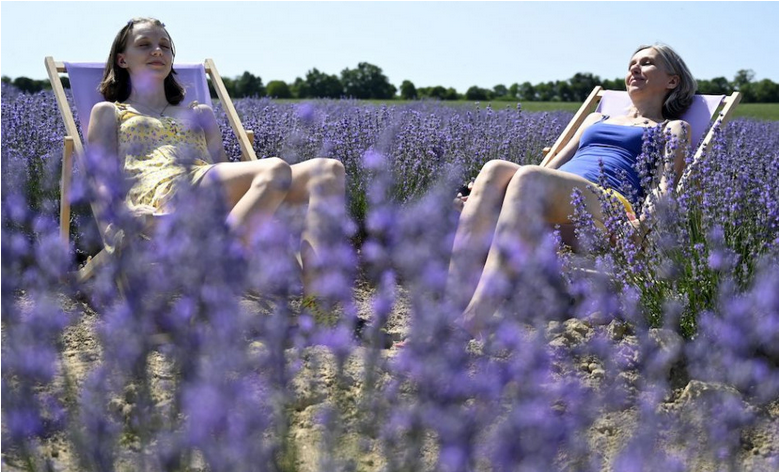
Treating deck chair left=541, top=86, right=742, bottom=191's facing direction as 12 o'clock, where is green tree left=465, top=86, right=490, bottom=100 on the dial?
The green tree is roughly at 4 o'clock from the deck chair.

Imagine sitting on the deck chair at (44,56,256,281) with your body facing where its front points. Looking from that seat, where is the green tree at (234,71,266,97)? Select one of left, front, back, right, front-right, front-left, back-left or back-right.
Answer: back-left

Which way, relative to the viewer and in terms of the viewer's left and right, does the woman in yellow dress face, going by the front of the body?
facing the viewer and to the right of the viewer

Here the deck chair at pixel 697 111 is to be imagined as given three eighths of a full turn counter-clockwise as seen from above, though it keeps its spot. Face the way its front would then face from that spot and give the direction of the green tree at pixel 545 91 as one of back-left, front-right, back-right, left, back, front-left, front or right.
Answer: left

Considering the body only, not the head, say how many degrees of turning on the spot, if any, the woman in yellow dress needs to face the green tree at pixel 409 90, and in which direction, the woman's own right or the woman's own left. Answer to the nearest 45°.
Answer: approximately 135° to the woman's own left

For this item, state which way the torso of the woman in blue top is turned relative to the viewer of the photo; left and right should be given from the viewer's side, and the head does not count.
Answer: facing the viewer and to the left of the viewer

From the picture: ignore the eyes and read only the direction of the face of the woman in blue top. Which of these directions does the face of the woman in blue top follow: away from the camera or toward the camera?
toward the camera

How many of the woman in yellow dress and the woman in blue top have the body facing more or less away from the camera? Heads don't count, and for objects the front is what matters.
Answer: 0

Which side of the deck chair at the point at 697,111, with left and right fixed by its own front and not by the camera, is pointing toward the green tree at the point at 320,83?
right

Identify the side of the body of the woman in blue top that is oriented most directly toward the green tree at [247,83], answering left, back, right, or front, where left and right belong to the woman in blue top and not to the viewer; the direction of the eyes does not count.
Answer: right

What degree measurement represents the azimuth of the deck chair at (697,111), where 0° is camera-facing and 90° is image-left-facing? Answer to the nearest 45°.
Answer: approximately 45°

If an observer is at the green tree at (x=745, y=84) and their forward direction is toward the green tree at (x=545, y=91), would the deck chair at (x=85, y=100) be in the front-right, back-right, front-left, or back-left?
front-left

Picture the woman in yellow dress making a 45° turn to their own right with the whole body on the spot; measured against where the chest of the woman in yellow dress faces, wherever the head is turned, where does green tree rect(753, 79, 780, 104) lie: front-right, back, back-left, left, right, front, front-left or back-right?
back-left
